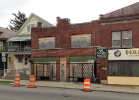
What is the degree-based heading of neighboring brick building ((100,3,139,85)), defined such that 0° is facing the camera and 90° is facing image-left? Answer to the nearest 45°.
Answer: approximately 0°

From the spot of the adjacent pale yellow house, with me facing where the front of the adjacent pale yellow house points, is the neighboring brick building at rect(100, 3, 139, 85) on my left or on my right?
on my left

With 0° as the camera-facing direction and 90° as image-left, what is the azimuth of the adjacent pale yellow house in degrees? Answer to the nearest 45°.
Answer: approximately 45°
